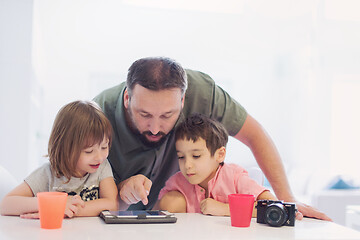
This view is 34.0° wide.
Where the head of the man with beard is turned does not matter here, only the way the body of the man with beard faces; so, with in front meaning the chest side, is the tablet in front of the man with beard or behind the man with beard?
in front

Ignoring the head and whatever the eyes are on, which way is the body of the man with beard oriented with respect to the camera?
toward the camera

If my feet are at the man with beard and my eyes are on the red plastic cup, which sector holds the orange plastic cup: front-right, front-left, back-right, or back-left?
front-right

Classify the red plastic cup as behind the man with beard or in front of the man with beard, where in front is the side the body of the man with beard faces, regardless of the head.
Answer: in front

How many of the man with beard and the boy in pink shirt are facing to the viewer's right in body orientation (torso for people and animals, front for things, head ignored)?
0

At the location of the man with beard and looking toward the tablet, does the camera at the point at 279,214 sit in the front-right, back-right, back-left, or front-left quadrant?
front-left

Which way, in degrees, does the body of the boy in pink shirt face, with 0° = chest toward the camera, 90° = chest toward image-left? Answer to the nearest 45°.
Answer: approximately 45°
